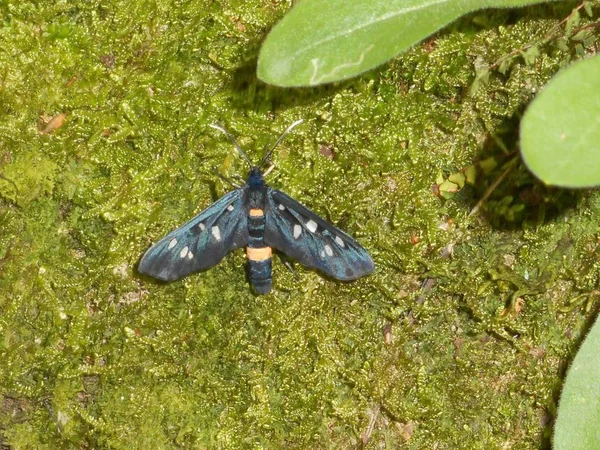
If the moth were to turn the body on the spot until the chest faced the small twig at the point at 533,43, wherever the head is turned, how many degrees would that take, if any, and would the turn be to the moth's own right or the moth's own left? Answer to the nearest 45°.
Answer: approximately 90° to the moth's own right

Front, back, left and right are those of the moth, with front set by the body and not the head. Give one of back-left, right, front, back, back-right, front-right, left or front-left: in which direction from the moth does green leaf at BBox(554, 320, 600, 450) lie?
back-right

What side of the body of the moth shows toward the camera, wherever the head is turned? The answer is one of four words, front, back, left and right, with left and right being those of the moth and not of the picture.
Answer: back
